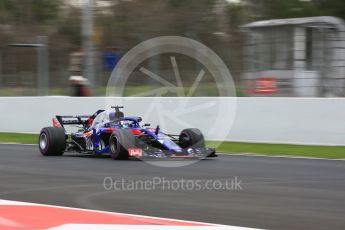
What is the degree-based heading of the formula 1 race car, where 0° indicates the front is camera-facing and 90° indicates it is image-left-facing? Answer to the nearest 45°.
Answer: approximately 315°
